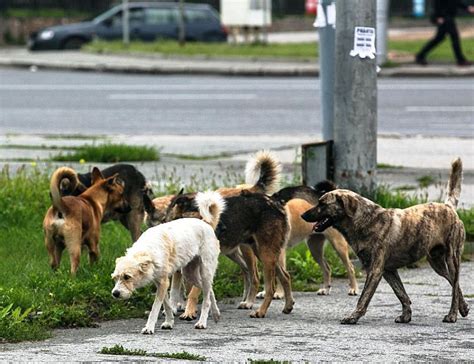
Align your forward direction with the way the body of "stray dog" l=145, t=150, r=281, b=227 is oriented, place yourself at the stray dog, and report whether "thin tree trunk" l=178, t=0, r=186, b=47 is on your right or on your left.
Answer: on your right

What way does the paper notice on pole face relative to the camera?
toward the camera

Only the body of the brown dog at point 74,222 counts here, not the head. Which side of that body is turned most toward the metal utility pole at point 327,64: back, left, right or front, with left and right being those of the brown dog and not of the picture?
front

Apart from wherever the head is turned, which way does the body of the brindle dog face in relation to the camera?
to the viewer's left

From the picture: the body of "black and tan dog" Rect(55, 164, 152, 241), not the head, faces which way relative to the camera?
to the viewer's left

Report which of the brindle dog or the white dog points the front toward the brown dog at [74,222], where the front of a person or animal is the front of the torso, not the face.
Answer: the brindle dog

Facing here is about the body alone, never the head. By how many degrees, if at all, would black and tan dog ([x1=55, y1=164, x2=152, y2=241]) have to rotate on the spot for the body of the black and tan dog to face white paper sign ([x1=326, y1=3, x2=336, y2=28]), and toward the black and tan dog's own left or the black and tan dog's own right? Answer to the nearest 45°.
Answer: approximately 135° to the black and tan dog's own right

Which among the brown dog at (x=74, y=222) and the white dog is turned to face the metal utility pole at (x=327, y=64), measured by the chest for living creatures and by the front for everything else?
the brown dog

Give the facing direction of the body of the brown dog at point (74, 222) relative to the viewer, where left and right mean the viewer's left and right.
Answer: facing away from the viewer and to the right of the viewer

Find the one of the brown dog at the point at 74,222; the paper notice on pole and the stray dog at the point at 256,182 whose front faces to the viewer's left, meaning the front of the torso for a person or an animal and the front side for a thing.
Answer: the stray dog

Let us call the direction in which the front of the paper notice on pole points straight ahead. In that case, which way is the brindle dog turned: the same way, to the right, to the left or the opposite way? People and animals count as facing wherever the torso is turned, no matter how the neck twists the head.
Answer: to the right

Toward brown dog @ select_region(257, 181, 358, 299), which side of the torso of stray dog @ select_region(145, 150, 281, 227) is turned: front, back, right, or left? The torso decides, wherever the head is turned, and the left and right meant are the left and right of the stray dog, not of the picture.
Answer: back
